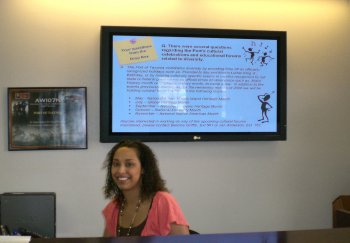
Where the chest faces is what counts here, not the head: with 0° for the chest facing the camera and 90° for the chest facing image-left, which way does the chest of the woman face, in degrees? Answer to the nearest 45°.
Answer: approximately 45°

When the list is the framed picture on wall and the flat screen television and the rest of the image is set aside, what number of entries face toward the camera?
2

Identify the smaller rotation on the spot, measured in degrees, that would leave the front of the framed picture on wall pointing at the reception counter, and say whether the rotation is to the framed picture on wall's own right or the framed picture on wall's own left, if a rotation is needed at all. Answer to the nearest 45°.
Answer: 0° — it already faces it

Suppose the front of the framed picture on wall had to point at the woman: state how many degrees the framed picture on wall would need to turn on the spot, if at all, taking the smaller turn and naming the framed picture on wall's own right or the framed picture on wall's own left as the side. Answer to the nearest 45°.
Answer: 0° — it already faces them

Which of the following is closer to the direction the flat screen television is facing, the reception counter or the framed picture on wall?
the reception counter

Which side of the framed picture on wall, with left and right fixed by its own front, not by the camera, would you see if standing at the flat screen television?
left

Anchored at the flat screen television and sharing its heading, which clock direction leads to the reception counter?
The reception counter is roughly at 12 o'clock from the flat screen television.

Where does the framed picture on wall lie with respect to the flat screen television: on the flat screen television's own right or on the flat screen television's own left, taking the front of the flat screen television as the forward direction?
on the flat screen television's own right

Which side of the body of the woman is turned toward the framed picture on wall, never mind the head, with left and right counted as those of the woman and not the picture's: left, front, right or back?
right
